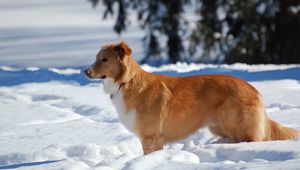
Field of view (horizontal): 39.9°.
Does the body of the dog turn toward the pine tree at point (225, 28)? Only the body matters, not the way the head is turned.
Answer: no

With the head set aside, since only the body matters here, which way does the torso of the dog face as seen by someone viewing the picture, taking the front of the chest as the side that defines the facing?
to the viewer's left
